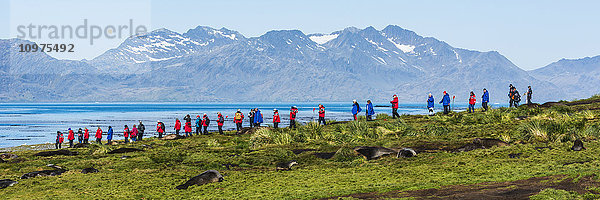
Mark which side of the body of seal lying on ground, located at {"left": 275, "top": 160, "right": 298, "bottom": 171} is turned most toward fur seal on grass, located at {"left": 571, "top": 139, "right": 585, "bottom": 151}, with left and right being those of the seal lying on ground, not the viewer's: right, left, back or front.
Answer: front

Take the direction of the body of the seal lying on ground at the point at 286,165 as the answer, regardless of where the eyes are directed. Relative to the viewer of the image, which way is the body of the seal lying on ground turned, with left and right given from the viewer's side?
facing to the right of the viewer

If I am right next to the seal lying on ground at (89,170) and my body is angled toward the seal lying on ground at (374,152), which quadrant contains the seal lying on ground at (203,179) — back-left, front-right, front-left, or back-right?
front-right

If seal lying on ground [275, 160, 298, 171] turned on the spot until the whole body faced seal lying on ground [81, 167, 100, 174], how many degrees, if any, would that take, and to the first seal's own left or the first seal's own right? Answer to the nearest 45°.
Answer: approximately 180°

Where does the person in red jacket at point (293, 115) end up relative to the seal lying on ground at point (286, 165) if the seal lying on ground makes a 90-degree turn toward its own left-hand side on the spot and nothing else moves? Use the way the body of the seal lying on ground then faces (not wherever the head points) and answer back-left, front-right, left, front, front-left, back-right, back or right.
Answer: front

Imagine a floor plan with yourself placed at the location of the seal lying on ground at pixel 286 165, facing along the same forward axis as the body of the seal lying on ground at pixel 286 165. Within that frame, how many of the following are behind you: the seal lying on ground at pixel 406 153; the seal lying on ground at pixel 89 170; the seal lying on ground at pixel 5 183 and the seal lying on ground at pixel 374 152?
2

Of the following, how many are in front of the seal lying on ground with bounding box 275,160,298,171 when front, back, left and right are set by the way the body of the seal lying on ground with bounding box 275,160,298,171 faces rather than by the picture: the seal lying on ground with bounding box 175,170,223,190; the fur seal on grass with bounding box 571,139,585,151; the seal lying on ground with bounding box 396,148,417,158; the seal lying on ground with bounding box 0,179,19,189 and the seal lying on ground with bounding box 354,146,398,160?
3

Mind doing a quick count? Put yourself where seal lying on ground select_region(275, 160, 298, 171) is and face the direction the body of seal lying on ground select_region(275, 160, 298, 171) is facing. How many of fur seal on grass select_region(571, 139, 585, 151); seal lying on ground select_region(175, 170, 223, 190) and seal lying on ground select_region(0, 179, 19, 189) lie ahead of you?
1
